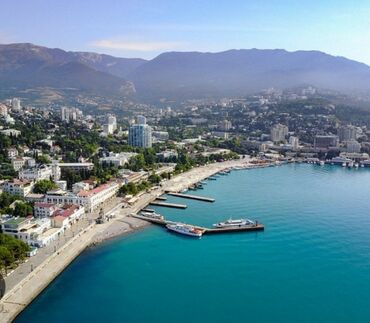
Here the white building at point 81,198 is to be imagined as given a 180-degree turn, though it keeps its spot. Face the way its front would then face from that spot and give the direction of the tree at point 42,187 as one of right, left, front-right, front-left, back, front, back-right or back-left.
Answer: front

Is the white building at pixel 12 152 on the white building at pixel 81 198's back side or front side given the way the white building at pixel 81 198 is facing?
on the back side

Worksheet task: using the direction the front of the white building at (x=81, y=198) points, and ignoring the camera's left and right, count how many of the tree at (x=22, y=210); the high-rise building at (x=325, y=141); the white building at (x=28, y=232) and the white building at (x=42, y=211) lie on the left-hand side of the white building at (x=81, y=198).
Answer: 1

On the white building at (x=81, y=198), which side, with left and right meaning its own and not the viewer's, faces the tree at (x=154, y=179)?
left

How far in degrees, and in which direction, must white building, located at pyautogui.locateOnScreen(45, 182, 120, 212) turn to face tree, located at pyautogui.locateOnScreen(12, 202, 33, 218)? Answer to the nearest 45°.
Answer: approximately 90° to its right

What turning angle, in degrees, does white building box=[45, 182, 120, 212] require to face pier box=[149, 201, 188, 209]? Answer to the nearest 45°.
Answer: approximately 45° to its left

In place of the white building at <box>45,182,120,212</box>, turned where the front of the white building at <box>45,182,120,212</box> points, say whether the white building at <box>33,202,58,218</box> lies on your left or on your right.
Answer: on your right

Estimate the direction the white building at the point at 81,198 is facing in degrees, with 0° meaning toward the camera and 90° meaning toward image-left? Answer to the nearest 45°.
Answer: approximately 315°

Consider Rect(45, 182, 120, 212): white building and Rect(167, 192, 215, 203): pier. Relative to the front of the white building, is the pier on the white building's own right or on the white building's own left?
on the white building's own left
